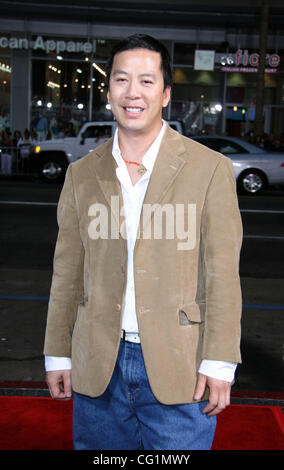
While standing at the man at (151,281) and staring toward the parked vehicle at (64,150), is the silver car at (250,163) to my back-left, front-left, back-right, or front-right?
front-right

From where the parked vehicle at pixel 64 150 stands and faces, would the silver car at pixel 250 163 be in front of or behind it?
behind

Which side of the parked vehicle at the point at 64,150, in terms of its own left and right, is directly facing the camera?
left

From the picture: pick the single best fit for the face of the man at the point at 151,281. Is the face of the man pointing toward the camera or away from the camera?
toward the camera

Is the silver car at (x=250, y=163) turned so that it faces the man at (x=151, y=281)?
no

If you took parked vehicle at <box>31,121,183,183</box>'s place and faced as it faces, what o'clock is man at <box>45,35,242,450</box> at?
The man is roughly at 9 o'clock from the parked vehicle.

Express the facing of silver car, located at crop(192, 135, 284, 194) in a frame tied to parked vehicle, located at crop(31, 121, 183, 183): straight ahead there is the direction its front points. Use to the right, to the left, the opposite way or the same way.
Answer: the same way

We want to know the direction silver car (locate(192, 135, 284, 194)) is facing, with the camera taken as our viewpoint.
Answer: facing to the left of the viewer

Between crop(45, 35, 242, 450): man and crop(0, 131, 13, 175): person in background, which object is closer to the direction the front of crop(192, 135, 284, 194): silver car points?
the person in background

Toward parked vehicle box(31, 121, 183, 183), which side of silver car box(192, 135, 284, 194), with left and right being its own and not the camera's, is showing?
front

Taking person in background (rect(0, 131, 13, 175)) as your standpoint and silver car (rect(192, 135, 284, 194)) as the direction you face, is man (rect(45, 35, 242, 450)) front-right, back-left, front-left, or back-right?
front-right

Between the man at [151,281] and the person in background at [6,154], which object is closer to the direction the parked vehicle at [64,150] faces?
the person in background

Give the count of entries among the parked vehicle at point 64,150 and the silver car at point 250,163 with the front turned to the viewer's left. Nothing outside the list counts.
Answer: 2

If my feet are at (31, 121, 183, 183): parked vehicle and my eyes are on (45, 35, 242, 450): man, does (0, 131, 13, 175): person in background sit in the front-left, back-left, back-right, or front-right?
back-right
